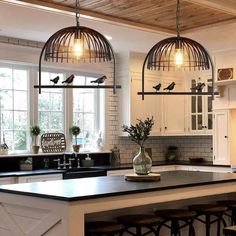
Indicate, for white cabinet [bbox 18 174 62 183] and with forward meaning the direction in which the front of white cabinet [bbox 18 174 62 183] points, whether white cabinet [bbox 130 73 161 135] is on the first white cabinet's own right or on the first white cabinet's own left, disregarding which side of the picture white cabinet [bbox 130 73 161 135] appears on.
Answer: on the first white cabinet's own left

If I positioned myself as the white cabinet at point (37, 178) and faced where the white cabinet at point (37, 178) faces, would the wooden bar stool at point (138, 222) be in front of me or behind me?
in front

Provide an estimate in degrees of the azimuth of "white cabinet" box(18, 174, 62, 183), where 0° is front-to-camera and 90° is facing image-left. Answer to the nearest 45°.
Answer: approximately 315°

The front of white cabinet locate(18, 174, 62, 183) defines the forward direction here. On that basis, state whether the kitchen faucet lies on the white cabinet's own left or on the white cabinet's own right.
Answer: on the white cabinet's own left

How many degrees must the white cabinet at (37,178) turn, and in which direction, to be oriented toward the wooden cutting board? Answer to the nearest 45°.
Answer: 0° — it already faces it

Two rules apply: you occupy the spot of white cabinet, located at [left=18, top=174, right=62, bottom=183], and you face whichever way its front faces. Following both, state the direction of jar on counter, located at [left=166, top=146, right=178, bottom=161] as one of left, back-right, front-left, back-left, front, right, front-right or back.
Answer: left

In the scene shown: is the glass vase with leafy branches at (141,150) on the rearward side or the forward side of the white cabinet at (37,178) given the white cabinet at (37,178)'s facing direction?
on the forward side

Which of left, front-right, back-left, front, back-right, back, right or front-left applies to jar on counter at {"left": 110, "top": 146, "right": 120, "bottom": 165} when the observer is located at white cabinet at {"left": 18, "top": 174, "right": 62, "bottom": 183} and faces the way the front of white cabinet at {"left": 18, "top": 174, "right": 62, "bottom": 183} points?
left

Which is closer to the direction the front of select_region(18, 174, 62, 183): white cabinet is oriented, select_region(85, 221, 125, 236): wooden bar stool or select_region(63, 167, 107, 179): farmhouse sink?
the wooden bar stool

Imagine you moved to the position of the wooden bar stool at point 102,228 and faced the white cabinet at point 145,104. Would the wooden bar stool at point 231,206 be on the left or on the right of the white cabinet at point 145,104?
right

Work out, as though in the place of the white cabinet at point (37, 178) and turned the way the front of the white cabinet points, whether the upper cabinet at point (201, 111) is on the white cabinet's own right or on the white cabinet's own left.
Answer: on the white cabinet's own left
